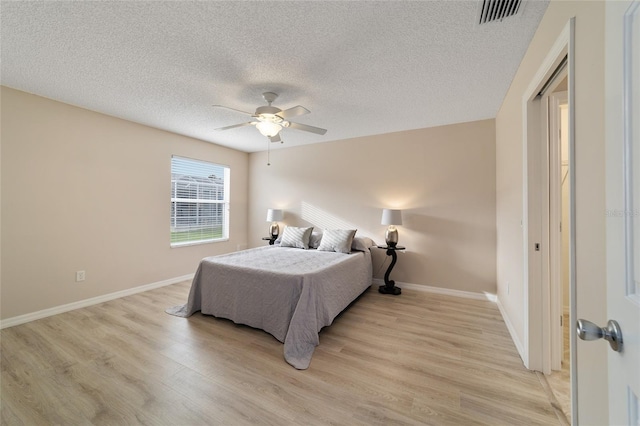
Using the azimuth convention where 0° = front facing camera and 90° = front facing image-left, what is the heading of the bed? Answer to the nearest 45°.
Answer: approximately 45°

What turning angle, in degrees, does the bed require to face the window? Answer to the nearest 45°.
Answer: approximately 90° to its right
